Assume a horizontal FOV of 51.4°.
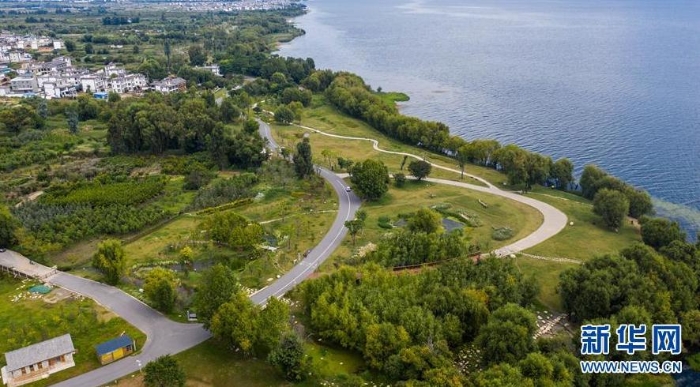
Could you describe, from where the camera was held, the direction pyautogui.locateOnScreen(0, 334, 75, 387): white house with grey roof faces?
facing the viewer and to the right of the viewer

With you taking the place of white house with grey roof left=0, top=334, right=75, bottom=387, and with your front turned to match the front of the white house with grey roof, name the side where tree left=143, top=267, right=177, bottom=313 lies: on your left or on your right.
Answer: on your left

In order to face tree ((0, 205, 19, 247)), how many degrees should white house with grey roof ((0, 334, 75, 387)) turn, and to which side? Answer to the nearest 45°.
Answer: approximately 135° to its left

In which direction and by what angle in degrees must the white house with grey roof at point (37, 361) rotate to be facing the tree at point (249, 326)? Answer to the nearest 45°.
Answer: approximately 45° to its left
